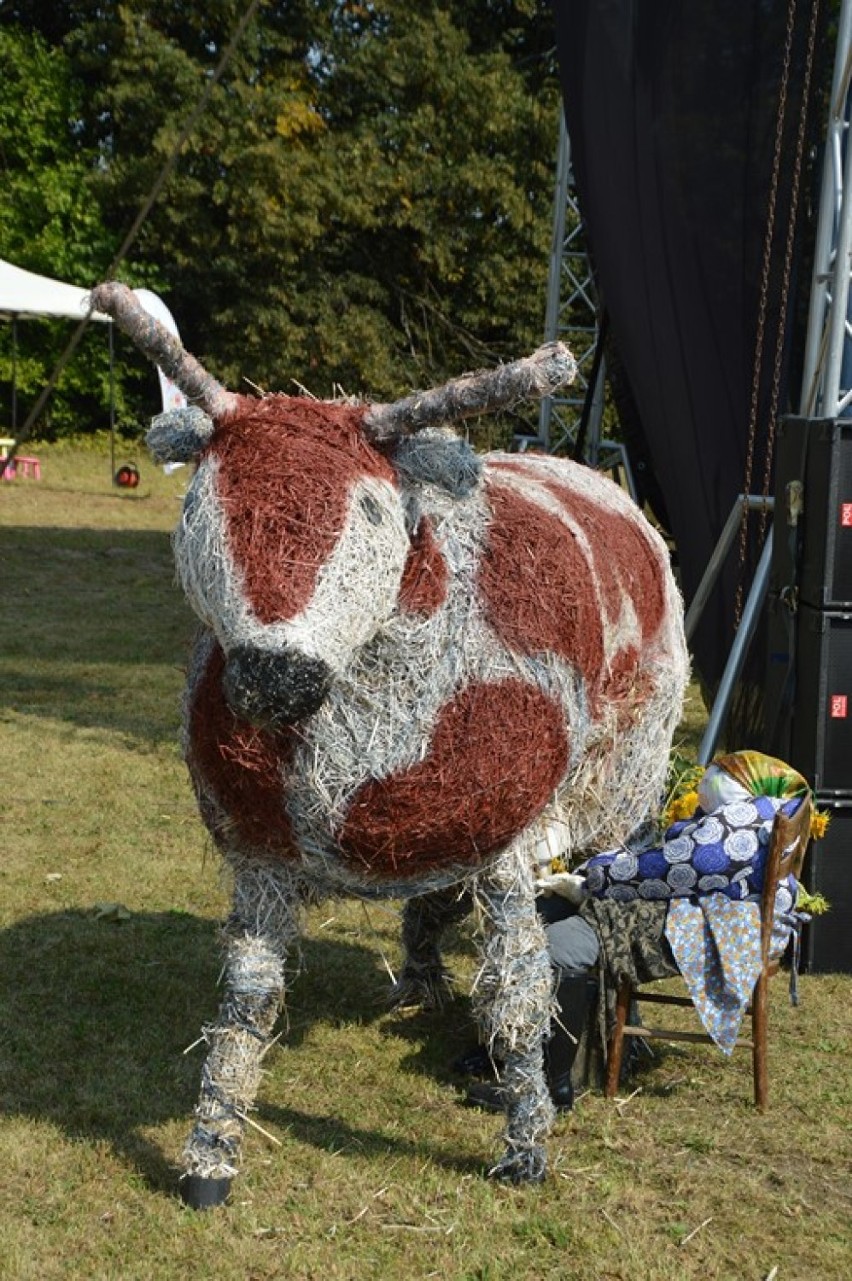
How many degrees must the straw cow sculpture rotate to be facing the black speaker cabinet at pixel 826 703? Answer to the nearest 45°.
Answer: approximately 180°

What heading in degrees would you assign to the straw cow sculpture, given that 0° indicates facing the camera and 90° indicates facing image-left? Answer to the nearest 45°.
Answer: approximately 45°

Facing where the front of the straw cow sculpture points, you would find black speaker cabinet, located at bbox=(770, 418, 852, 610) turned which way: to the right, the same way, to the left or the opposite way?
to the left

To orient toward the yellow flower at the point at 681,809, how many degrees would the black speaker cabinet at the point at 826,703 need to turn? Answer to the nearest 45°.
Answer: approximately 90° to its right

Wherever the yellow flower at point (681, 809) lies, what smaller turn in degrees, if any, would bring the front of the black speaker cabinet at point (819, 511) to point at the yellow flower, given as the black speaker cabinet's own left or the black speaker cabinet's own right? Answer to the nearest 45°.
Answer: approximately 90° to the black speaker cabinet's own right

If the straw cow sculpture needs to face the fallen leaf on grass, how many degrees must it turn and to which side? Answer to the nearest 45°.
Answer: approximately 90° to its right

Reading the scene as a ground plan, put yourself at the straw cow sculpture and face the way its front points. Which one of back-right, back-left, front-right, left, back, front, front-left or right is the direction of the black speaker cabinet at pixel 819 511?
back

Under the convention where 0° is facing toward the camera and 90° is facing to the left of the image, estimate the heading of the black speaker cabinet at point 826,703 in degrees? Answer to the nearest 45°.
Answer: approximately 315°

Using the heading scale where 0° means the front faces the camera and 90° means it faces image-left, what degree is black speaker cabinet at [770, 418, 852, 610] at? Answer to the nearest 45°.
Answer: approximately 315°
